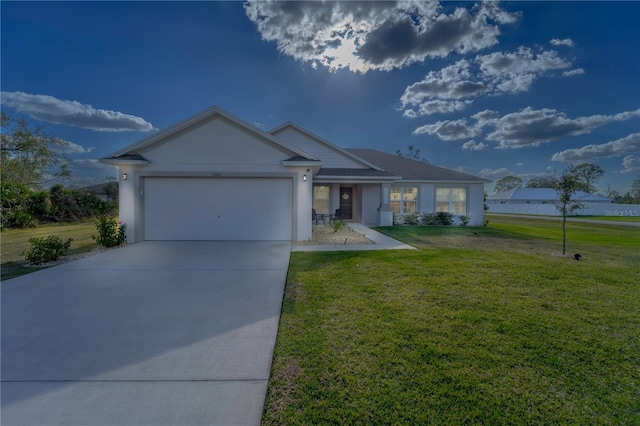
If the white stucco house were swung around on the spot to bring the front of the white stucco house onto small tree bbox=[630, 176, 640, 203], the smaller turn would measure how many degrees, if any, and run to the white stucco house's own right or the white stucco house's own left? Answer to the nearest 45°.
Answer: approximately 135° to the white stucco house's own left

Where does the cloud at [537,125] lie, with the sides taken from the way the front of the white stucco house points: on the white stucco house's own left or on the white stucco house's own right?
on the white stucco house's own left

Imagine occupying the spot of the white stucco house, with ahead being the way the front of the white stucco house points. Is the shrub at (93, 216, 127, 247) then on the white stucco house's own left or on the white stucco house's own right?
on the white stucco house's own right

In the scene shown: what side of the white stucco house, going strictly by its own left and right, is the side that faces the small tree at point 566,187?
left

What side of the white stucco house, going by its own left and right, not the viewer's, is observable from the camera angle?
front

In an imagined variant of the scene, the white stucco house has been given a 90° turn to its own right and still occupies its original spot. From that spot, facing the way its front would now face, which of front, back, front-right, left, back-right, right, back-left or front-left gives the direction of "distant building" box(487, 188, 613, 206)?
back-right

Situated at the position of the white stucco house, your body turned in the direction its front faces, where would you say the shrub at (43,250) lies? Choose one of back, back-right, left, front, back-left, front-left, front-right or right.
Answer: front-right

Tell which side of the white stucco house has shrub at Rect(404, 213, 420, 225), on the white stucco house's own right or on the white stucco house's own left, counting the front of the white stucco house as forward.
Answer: on the white stucco house's own left
